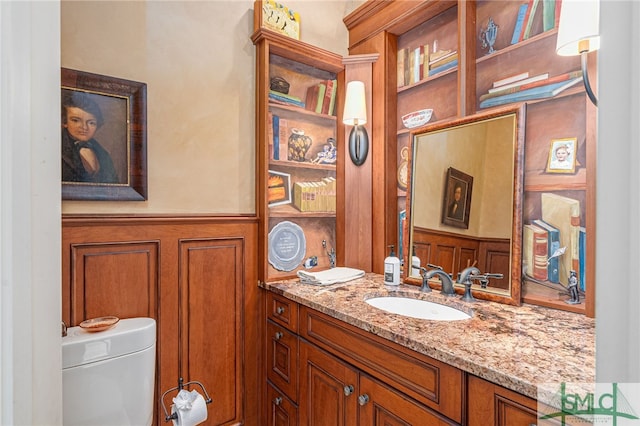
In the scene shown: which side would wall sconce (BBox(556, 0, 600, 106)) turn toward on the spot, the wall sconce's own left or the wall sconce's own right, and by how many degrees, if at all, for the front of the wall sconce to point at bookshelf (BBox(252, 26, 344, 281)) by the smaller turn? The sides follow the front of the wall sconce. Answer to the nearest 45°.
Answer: approximately 45° to the wall sconce's own right

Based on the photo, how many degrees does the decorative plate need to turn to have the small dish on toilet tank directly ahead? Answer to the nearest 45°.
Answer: approximately 45° to its right

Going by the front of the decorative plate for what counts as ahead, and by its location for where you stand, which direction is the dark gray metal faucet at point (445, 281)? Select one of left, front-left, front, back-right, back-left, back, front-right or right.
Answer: front-left

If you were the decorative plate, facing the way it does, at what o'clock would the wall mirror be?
The wall mirror is roughly at 10 o'clock from the decorative plate.

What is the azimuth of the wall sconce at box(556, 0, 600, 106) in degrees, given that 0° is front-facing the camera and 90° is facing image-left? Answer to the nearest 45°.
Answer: approximately 45°

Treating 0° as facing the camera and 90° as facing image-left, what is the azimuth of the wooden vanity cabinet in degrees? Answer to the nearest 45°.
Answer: approximately 45°
